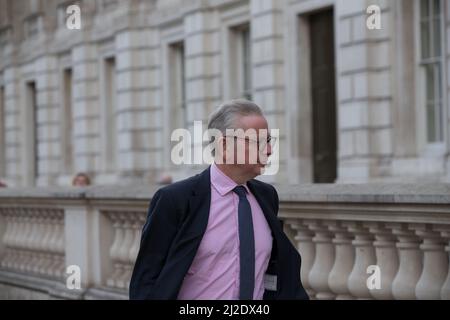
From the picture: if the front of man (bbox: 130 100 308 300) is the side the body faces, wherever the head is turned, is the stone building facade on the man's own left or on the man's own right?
on the man's own left

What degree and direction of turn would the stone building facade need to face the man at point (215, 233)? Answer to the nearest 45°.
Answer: approximately 45° to its left

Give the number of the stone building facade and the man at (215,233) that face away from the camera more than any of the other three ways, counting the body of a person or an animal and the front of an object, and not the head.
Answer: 0

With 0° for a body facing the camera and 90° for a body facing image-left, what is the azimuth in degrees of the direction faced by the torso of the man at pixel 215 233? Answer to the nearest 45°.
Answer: approximately 315°

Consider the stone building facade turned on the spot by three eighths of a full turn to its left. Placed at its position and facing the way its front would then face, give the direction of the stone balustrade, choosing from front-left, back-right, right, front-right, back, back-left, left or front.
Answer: right
